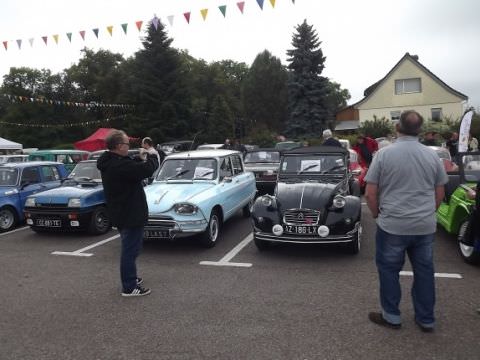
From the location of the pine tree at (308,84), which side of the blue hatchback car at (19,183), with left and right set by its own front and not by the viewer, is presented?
back

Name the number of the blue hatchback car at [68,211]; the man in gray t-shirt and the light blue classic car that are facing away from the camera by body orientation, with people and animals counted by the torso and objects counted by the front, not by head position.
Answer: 1

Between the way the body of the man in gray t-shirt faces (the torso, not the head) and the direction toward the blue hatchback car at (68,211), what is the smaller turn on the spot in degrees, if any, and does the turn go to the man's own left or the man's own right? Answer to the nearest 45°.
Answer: approximately 90° to the man's own left

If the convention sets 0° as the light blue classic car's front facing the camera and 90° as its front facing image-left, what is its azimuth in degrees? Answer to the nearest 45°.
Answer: approximately 45°

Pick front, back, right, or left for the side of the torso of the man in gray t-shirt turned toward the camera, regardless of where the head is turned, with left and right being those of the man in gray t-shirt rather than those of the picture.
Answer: back

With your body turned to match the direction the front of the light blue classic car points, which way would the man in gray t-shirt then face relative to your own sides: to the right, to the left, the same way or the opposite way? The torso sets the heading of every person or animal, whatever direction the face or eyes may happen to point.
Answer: the opposite way

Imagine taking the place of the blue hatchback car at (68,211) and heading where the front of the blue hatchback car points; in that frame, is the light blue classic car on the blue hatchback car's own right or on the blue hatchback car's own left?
on the blue hatchback car's own left

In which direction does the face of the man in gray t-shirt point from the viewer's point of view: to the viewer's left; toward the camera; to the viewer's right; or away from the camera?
away from the camera

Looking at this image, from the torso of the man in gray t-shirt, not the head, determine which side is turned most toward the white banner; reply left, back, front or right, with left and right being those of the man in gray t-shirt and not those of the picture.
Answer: front

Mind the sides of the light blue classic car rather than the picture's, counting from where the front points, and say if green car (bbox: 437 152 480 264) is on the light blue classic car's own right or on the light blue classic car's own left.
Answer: on the light blue classic car's own left

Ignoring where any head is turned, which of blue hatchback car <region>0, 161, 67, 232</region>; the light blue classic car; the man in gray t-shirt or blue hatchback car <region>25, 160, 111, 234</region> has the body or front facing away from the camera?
the man in gray t-shirt

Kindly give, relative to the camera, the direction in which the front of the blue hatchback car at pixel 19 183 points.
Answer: facing the viewer and to the left of the viewer

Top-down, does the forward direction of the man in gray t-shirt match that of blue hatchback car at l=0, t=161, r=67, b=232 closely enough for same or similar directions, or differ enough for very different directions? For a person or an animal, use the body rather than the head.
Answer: very different directions

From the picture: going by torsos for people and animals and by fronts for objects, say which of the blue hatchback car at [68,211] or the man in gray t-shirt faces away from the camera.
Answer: the man in gray t-shirt

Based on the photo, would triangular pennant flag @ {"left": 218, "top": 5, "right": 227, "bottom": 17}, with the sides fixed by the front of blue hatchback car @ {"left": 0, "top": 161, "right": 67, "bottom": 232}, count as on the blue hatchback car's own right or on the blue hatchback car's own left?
on the blue hatchback car's own left

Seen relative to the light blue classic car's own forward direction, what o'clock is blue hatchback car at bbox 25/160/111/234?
The blue hatchback car is roughly at 2 o'clock from the light blue classic car.
